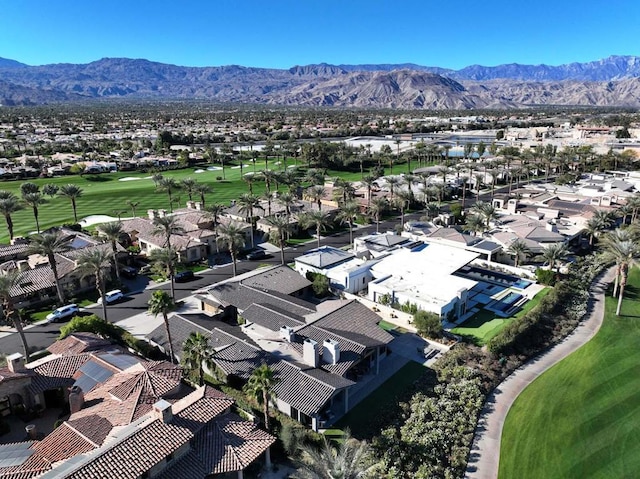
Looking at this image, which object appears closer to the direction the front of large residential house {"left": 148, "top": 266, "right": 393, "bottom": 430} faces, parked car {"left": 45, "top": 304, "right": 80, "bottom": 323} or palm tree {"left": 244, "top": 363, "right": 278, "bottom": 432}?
the parked car

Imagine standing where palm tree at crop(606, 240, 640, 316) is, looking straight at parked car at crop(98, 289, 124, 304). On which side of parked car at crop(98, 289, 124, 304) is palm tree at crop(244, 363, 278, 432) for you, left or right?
left

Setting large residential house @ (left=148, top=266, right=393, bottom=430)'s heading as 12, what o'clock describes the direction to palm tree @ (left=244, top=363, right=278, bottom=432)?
The palm tree is roughly at 8 o'clock from the large residential house.

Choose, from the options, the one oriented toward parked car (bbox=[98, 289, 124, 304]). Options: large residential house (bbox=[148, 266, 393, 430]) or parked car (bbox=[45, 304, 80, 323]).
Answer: the large residential house

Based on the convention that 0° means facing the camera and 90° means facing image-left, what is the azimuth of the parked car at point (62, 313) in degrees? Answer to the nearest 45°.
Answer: approximately 45°

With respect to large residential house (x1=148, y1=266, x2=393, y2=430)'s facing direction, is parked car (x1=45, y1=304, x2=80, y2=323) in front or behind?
in front

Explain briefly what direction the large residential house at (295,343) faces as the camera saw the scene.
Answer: facing away from the viewer and to the left of the viewer

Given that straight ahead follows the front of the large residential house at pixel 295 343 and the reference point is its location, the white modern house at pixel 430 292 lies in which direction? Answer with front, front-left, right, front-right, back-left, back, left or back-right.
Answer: right

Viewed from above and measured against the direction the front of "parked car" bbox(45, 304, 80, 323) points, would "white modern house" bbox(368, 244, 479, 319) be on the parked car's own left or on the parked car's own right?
on the parked car's own left

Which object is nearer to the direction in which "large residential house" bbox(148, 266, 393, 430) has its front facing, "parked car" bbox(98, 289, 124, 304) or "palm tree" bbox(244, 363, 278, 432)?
the parked car
